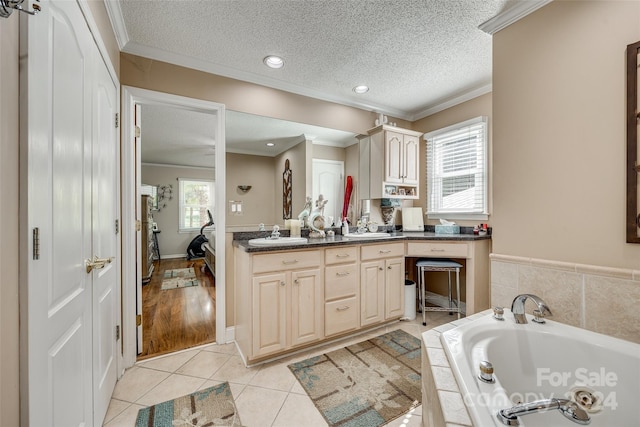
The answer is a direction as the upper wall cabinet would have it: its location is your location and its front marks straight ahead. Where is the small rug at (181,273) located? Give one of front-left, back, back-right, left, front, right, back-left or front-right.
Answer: back-right

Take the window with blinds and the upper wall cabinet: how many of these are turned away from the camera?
0

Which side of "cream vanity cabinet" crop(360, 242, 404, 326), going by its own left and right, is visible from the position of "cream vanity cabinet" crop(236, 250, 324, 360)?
right

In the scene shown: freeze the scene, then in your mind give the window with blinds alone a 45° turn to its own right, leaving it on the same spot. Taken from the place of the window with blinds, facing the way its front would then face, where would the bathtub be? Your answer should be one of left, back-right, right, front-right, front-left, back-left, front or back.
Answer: left

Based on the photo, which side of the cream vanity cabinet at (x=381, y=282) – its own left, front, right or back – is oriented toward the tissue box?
left

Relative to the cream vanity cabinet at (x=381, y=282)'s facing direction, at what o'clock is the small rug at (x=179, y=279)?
The small rug is roughly at 5 o'clock from the cream vanity cabinet.

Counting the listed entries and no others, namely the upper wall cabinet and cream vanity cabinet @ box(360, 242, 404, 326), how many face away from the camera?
0

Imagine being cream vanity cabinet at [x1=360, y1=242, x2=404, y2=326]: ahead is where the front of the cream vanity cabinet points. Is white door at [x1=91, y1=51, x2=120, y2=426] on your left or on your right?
on your right
